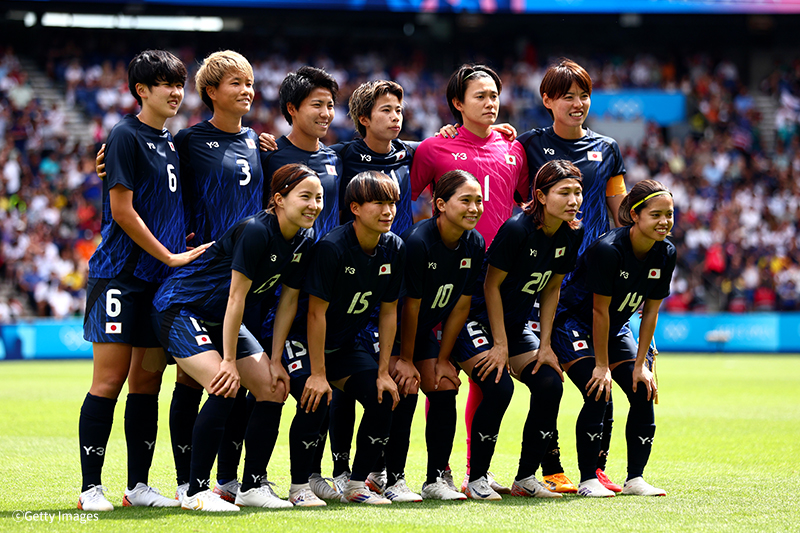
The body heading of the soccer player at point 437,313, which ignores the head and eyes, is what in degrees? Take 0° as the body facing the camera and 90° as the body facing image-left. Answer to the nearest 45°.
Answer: approximately 315°

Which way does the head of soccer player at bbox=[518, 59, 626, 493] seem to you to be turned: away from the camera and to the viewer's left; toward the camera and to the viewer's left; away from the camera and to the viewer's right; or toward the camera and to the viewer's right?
toward the camera and to the viewer's right

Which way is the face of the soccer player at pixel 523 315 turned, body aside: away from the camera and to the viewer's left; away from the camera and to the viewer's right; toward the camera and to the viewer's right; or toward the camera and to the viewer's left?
toward the camera and to the viewer's right

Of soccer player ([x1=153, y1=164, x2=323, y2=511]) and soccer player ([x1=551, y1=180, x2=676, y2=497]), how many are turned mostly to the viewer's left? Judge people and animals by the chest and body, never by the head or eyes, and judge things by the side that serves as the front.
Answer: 0

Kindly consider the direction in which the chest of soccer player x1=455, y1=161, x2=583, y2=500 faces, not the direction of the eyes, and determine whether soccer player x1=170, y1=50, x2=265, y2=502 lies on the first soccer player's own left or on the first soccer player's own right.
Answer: on the first soccer player's own right

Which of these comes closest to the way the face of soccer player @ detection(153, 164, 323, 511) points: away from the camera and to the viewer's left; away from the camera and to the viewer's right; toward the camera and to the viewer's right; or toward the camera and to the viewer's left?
toward the camera and to the viewer's right

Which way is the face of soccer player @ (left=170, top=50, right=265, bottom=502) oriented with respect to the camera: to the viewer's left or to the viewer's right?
to the viewer's right

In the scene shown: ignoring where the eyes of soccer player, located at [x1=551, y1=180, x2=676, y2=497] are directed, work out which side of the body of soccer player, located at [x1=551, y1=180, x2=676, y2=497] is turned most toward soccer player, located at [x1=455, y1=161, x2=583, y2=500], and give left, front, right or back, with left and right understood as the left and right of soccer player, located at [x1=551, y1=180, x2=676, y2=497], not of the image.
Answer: right

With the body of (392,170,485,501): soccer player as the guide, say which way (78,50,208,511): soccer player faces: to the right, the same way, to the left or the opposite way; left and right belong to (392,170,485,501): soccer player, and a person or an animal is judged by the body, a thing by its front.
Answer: the same way

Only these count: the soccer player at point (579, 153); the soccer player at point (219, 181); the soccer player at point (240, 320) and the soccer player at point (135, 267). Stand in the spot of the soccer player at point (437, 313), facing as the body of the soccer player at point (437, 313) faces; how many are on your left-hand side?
1

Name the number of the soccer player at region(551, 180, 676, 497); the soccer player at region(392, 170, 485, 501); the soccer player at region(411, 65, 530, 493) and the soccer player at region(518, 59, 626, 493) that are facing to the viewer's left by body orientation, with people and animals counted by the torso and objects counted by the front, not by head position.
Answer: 0

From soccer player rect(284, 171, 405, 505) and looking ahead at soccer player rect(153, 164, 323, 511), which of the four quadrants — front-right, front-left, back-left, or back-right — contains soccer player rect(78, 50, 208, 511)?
front-right

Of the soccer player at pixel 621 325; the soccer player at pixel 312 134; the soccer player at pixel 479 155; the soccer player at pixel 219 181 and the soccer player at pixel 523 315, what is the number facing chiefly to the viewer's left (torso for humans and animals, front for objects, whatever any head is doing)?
0

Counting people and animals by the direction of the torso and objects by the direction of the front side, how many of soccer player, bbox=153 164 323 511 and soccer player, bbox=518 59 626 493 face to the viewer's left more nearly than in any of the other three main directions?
0

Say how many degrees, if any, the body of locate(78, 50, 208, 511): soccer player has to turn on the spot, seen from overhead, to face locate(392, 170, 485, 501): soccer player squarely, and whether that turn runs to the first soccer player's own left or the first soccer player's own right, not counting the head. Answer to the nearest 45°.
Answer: approximately 45° to the first soccer player's own left

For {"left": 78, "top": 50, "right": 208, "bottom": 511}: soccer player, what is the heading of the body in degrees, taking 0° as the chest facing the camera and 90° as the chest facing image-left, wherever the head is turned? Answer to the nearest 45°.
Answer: approximately 315°

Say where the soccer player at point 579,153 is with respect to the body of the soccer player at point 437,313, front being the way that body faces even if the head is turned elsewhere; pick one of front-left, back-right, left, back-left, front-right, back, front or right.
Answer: left

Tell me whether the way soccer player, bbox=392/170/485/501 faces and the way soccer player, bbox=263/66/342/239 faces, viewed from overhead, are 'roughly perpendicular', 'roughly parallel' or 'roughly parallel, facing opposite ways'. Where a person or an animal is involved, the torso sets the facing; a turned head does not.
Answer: roughly parallel
